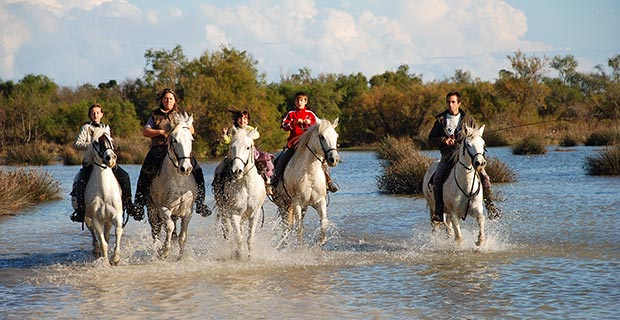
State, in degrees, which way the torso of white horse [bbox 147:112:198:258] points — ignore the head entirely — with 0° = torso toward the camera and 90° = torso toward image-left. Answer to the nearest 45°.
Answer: approximately 0°

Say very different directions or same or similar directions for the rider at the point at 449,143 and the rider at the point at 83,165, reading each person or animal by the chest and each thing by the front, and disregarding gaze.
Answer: same or similar directions

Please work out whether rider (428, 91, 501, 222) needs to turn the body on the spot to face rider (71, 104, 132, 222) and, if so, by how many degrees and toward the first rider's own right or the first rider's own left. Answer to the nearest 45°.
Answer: approximately 45° to the first rider's own right

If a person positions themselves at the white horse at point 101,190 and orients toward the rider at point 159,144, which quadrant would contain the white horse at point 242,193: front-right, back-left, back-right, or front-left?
front-right

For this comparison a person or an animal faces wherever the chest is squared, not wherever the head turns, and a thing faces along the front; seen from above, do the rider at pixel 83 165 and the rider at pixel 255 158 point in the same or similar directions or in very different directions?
same or similar directions

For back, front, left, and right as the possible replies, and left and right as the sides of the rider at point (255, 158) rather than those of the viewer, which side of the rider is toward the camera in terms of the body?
front

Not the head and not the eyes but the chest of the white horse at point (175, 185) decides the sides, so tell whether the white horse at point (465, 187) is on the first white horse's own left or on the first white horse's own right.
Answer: on the first white horse's own left

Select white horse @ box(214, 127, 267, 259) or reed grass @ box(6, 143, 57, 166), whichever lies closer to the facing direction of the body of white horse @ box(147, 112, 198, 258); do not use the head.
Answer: the white horse

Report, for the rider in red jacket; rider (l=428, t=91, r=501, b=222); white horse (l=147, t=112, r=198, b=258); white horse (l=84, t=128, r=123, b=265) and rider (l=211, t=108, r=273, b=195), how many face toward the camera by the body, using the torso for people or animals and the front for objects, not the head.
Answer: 5

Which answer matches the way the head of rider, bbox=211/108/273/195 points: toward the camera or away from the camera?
toward the camera

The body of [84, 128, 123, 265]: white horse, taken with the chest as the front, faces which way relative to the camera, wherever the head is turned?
toward the camera

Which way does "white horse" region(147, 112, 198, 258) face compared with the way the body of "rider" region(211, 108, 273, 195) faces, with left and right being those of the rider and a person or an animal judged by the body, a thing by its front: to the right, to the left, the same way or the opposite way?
the same way

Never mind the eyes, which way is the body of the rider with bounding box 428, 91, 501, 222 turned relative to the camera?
toward the camera

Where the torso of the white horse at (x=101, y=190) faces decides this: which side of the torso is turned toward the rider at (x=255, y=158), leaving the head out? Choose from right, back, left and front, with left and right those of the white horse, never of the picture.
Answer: left

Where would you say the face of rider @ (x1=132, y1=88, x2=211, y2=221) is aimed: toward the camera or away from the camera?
toward the camera

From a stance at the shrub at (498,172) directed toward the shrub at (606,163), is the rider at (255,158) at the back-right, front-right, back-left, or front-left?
back-right

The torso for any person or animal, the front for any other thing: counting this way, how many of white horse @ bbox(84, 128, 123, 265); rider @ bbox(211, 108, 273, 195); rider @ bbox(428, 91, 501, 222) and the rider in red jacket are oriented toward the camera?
4
